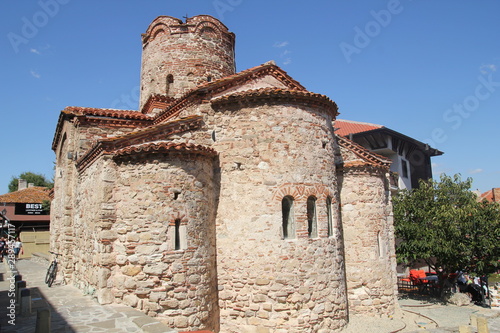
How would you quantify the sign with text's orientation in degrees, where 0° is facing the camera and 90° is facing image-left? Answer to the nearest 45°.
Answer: approximately 0°

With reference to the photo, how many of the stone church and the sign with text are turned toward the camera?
1

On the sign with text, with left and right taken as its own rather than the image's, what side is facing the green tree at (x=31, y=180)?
back

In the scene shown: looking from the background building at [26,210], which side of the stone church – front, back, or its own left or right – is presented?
front

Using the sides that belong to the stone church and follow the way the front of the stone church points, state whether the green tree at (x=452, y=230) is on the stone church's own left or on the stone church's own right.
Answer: on the stone church's own right

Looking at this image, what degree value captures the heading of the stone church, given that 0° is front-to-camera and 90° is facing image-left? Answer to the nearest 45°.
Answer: approximately 135°

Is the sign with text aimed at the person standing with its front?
yes

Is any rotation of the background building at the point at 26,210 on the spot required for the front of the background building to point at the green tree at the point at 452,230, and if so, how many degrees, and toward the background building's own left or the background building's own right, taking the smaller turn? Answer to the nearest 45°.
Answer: approximately 45° to the background building's own left

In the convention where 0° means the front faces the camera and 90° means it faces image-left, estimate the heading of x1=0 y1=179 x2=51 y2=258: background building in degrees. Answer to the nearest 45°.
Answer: approximately 0°

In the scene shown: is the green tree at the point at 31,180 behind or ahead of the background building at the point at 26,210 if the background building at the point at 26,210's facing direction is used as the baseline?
behind
